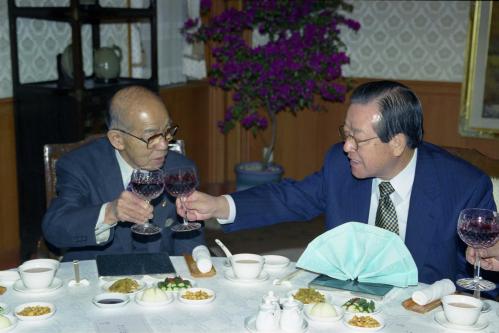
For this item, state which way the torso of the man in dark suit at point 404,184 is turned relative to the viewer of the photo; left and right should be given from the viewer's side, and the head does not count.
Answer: facing the viewer and to the left of the viewer

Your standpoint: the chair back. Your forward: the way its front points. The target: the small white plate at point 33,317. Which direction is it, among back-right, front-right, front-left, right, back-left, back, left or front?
front-right

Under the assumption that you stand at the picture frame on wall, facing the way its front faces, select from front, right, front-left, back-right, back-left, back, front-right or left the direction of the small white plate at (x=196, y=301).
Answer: front

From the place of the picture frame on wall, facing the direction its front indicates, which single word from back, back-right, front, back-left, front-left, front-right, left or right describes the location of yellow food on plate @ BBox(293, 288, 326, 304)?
front

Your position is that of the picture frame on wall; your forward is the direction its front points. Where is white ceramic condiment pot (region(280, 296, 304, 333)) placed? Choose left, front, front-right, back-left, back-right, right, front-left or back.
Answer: front

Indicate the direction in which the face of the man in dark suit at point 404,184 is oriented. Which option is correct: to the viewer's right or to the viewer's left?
to the viewer's left

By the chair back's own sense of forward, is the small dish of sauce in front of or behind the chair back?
in front

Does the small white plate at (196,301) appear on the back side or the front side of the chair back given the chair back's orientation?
on the front side

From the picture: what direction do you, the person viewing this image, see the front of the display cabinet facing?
facing the viewer and to the right of the viewer

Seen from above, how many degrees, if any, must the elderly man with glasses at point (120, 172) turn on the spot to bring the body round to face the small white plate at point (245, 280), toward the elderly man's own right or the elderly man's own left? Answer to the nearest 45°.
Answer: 0° — they already face it

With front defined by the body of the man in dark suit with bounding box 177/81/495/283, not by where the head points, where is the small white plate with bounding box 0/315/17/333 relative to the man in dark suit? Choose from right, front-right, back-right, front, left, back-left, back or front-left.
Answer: front

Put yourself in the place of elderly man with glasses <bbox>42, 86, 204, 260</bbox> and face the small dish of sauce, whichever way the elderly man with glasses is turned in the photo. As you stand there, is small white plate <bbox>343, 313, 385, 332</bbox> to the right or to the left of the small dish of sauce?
left

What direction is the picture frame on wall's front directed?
toward the camera

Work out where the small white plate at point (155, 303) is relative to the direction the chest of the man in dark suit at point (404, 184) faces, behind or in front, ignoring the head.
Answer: in front

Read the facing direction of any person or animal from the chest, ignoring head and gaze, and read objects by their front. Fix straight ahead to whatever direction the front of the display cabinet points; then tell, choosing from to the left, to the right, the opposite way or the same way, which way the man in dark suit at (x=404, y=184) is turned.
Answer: to the right

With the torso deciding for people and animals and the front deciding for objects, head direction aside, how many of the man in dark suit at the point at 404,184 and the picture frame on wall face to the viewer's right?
0
